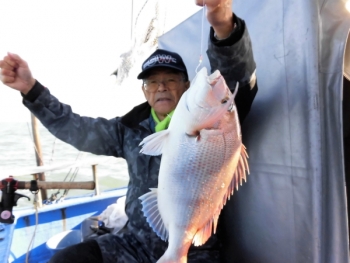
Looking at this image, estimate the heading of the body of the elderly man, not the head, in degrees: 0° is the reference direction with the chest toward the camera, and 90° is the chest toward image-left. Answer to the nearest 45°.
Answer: approximately 0°
